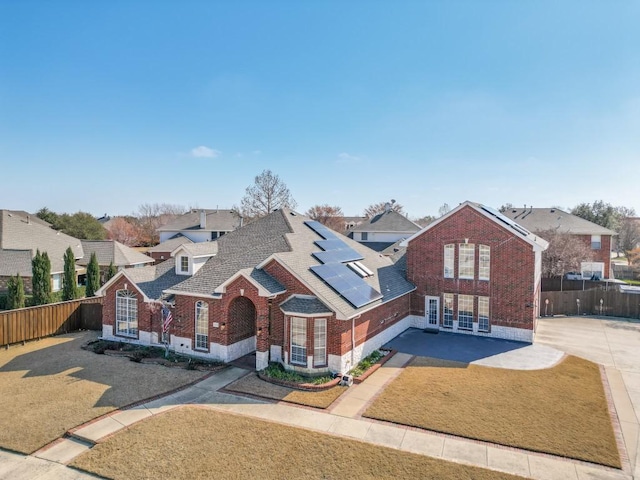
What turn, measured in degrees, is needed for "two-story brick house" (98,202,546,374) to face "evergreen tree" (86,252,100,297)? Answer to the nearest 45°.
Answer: approximately 90° to its right

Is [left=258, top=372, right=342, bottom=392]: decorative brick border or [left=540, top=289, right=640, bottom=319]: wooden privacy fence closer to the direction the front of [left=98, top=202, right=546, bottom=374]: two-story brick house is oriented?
the decorative brick border

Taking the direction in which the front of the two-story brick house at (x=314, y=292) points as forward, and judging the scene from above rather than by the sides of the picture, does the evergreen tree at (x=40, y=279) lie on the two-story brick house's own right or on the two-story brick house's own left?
on the two-story brick house's own right

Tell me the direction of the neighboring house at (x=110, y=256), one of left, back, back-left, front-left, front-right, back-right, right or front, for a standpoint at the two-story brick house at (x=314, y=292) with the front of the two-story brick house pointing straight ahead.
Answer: right

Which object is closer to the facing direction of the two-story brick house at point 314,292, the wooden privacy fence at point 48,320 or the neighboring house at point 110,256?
the wooden privacy fence

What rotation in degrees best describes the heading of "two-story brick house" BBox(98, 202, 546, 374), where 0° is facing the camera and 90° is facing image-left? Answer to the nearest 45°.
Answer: approximately 45°

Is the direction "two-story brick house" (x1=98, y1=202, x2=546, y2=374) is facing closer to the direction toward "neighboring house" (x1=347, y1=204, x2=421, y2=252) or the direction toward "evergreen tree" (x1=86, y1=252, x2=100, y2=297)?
the evergreen tree

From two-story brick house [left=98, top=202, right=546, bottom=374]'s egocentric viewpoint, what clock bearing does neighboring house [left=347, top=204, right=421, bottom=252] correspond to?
The neighboring house is roughly at 5 o'clock from the two-story brick house.

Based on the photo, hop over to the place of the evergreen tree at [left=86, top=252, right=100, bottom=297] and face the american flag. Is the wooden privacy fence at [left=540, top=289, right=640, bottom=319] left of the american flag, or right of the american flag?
left

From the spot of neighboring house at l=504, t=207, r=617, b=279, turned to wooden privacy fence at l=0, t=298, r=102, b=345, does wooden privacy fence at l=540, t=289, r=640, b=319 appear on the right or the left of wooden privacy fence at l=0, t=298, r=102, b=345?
left

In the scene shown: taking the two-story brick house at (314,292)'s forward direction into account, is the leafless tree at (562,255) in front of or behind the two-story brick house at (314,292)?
behind

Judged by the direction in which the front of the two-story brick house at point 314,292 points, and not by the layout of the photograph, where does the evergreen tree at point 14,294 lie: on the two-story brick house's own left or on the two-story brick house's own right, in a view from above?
on the two-story brick house's own right
